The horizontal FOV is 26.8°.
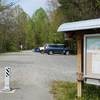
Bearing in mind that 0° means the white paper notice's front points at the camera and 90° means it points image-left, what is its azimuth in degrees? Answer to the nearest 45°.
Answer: approximately 0°
